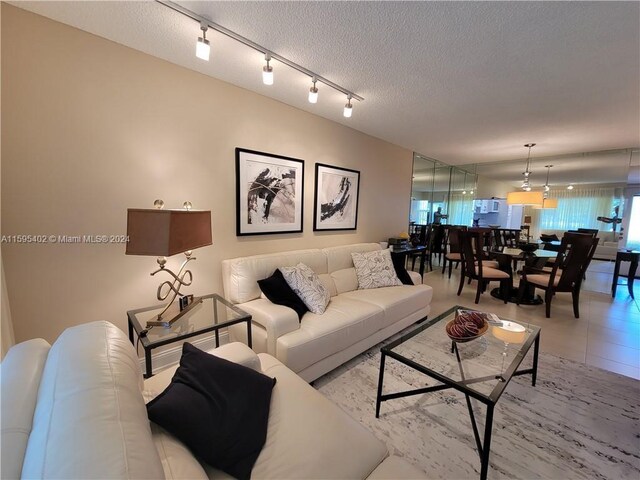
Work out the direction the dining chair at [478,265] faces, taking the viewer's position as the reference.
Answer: facing away from the viewer and to the right of the viewer

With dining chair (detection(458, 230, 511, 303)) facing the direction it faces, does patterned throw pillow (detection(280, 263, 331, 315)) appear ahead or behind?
behind

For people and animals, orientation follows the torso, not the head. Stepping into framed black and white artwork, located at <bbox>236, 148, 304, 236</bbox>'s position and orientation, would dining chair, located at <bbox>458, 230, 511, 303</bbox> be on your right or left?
on your left

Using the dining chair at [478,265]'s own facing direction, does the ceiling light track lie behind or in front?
behind

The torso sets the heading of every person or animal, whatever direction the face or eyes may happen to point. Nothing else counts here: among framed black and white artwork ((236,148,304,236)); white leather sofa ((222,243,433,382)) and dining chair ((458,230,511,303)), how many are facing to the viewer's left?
0

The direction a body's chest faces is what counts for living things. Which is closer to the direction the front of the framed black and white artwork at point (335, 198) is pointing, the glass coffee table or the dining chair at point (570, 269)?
the glass coffee table

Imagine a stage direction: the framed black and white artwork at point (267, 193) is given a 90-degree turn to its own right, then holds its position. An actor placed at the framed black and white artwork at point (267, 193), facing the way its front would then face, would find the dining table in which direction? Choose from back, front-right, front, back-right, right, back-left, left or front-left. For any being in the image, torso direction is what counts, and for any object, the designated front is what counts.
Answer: back-left

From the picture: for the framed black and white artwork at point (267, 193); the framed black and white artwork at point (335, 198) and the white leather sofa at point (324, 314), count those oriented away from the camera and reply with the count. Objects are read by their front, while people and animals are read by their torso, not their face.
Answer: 0

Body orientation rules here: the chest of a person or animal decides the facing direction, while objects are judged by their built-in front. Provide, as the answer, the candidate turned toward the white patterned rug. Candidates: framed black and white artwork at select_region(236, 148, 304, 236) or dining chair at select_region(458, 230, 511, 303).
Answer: the framed black and white artwork

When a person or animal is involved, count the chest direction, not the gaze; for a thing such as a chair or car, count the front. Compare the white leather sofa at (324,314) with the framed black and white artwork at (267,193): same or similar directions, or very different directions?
same or similar directions

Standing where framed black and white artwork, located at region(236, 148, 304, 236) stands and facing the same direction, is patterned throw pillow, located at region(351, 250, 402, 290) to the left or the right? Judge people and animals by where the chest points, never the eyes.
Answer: on its left

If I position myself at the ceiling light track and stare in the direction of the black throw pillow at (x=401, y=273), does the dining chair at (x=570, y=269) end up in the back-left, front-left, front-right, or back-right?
front-right

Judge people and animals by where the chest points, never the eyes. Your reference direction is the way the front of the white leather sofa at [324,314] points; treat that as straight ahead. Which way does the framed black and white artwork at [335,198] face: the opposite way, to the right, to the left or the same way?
the same way

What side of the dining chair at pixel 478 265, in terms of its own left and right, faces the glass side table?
back

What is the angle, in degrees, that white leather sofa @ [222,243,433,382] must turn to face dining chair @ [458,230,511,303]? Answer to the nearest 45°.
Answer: approximately 90° to its left

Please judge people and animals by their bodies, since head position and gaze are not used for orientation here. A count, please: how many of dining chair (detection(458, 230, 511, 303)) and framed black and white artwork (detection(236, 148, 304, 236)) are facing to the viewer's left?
0

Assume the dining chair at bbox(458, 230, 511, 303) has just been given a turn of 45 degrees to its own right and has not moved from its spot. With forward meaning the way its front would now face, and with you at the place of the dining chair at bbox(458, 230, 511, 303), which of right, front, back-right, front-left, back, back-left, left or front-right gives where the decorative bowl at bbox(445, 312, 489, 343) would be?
right

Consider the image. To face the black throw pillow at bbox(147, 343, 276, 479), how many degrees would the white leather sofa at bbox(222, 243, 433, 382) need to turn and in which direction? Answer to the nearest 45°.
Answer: approximately 45° to its right

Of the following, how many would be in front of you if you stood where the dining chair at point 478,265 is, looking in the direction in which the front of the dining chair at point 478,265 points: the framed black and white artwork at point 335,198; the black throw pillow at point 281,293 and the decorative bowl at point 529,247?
1

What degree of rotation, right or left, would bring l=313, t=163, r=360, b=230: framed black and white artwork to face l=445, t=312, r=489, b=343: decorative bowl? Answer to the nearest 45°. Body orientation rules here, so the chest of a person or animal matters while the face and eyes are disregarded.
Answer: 0° — it already faces it

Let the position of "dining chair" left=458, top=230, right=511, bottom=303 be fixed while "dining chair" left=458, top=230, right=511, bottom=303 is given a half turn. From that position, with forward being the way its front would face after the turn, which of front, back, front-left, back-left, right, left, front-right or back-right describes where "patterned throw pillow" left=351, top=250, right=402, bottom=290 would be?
front
